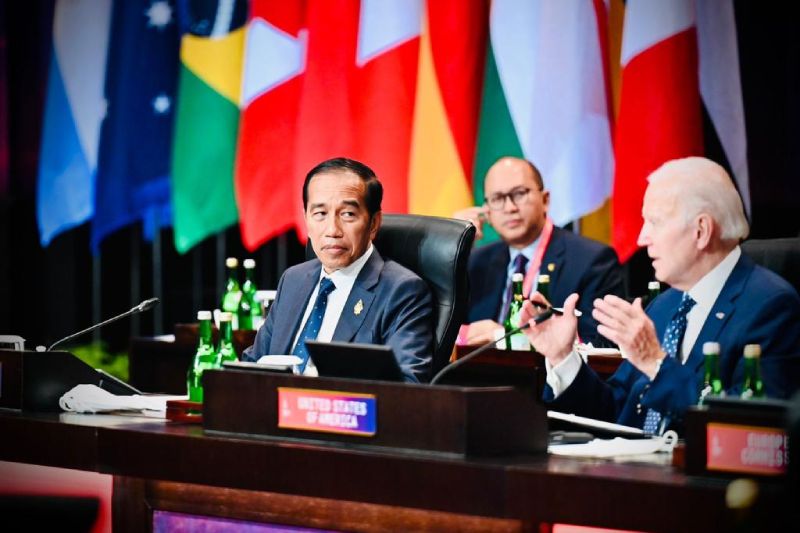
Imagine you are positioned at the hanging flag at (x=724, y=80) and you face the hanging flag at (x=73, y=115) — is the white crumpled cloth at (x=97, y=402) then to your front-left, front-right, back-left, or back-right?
front-left

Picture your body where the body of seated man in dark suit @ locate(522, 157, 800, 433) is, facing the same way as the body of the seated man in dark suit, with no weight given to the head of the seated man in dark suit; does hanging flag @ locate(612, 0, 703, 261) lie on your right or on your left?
on your right

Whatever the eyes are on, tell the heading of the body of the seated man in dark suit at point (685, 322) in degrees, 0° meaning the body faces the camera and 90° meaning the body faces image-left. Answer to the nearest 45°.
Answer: approximately 45°

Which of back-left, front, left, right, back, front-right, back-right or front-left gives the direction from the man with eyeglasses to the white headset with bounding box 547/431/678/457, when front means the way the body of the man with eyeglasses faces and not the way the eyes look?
front-left

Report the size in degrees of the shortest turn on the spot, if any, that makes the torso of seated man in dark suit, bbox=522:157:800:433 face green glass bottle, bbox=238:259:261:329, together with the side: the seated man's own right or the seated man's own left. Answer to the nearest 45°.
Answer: approximately 90° to the seated man's own right

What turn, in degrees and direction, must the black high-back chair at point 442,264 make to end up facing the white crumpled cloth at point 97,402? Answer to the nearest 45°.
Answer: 0° — it already faces it

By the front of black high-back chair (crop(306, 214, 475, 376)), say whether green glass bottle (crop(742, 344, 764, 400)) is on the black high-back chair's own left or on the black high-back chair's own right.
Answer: on the black high-back chair's own left

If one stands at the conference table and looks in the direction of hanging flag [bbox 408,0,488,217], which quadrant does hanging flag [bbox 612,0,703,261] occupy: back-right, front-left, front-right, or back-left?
front-right

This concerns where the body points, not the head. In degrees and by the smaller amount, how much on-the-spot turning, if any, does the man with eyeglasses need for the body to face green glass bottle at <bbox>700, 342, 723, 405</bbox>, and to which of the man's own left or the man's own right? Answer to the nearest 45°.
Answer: approximately 45° to the man's own left

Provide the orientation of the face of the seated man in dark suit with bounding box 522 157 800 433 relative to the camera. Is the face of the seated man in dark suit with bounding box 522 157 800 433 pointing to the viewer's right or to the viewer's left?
to the viewer's left

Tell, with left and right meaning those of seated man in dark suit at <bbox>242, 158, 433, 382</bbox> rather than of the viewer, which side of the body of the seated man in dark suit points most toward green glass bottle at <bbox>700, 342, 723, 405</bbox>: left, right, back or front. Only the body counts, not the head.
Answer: left

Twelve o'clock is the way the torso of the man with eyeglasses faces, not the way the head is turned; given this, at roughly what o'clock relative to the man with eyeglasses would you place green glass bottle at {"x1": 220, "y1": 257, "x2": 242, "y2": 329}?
The green glass bottle is roughly at 2 o'clock from the man with eyeglasses.

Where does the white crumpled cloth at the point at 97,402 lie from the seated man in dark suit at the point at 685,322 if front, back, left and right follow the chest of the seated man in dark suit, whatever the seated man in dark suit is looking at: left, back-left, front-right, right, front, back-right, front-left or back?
front-right

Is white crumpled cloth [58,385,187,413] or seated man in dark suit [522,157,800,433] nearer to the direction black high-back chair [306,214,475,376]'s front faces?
the white crumpled cloth

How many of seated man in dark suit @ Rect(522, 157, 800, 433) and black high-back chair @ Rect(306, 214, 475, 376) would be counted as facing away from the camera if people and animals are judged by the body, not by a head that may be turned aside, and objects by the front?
0
